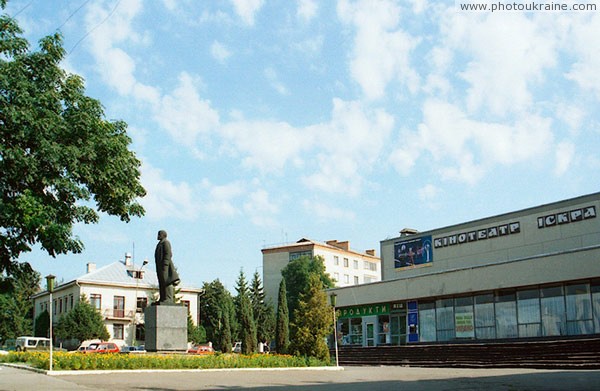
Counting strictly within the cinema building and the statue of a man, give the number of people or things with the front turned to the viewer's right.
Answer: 0

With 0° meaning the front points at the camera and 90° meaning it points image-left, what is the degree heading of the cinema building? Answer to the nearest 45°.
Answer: approximately 45°

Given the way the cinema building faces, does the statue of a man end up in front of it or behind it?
in front

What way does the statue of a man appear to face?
to the viewer's left

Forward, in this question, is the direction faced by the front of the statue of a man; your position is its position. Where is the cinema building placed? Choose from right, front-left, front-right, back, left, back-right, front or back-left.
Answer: back-right

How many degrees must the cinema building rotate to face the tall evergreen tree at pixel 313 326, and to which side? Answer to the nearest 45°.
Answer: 0° — it already faces it

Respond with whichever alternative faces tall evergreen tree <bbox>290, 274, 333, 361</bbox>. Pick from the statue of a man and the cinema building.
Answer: the cinema building
